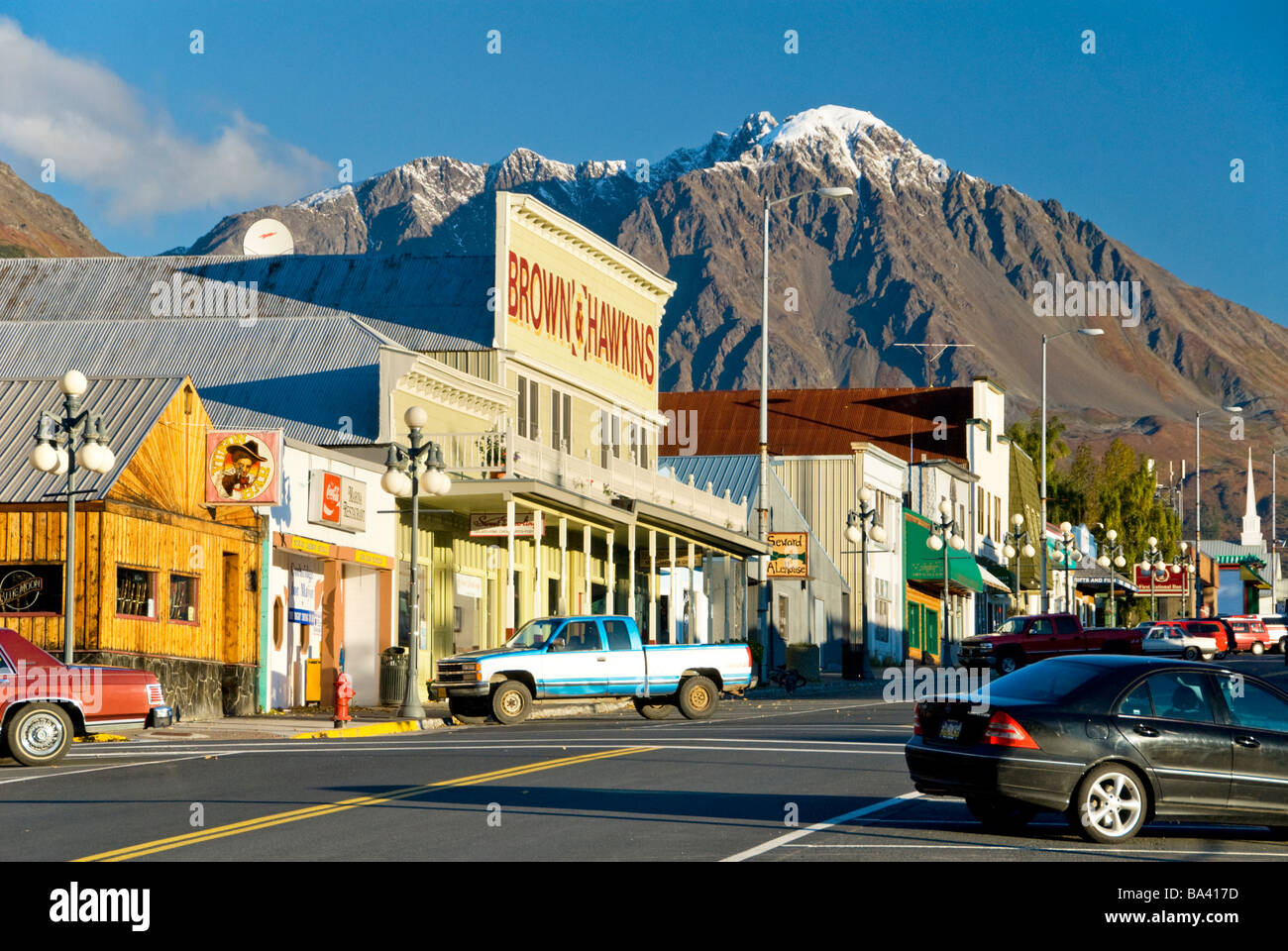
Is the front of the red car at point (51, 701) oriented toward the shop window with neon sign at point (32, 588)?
no

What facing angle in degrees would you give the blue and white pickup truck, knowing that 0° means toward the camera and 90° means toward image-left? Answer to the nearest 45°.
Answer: approximately 45°

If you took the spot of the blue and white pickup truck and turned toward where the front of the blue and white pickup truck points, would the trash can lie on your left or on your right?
on your right

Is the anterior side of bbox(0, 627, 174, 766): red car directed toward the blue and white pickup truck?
no

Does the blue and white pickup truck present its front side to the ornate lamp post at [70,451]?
yes

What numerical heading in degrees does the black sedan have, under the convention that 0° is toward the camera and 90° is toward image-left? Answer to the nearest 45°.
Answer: approximately 225°

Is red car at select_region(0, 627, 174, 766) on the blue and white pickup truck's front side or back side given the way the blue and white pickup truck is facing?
on the front side

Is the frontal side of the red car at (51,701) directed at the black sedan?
no

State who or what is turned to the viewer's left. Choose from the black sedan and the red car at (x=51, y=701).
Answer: the red car

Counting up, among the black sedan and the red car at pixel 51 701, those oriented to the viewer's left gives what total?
1

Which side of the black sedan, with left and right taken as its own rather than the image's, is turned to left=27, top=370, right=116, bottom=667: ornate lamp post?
left

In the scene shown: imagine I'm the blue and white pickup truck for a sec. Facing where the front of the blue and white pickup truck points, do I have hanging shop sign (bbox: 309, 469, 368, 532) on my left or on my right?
on my right

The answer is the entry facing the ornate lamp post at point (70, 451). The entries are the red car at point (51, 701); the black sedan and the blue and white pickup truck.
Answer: the blue and white pickup truck

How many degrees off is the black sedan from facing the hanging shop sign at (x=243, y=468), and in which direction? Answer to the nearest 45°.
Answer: approximately 90° to its left

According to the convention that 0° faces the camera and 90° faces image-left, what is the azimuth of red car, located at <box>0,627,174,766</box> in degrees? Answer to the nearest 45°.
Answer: approximately 90°

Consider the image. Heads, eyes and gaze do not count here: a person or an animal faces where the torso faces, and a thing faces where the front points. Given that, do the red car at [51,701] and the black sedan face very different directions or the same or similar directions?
very different directions

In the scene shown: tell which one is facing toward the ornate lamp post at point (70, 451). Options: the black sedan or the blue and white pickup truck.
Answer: the blue and white pickup truck

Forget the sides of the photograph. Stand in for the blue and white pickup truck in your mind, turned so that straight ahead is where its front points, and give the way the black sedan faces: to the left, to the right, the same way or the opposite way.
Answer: the opposite way
